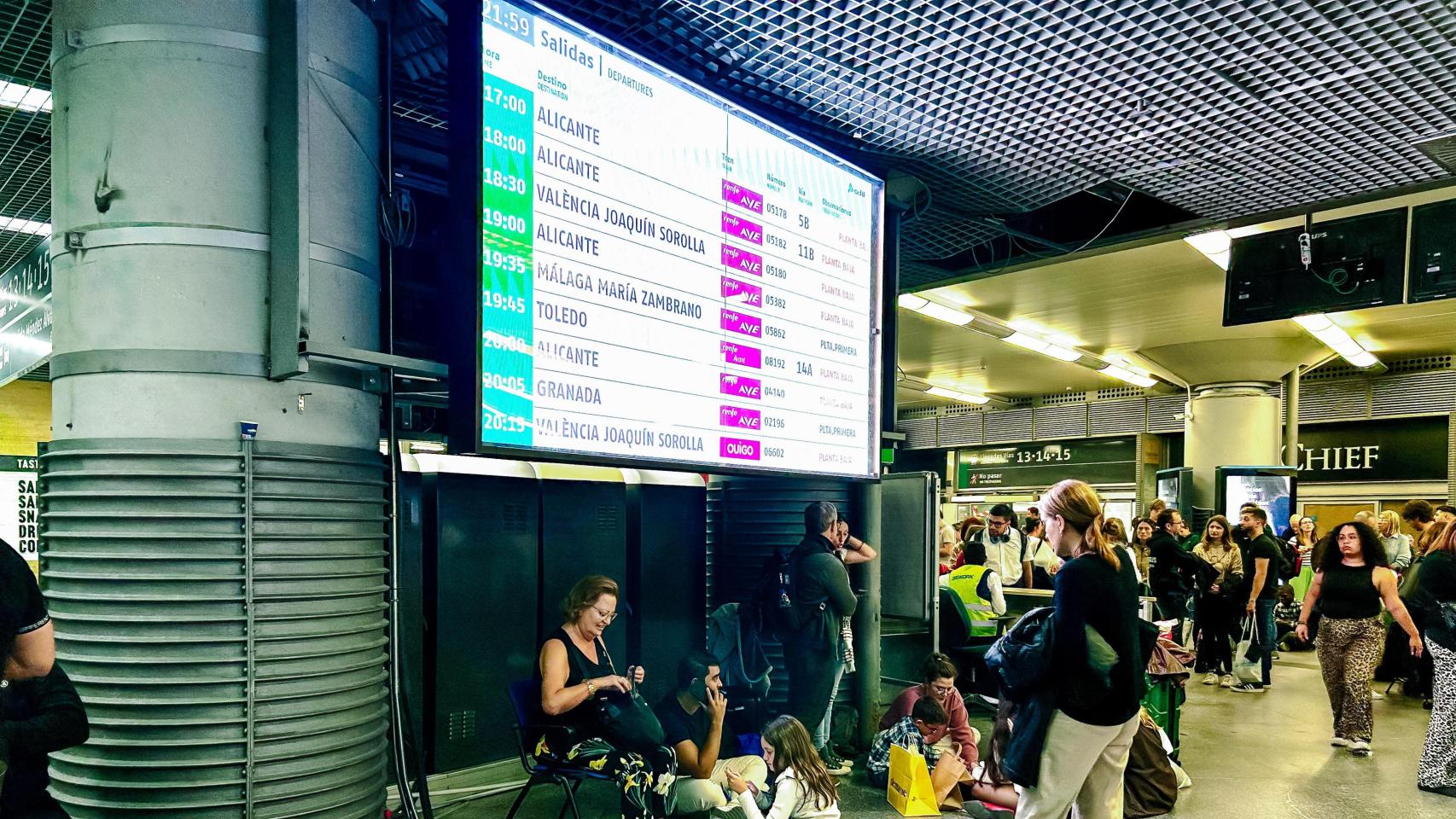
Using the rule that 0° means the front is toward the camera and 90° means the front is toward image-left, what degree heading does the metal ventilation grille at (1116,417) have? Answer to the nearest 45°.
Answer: approximately 0°

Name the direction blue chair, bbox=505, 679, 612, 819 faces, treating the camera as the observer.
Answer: facing to the right of the viewer

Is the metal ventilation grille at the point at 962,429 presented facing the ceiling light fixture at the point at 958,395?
yes

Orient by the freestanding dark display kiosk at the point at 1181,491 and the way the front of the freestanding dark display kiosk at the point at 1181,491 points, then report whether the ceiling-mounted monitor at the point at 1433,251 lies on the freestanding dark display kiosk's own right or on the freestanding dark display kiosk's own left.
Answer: on the freestanding dark display kiosk's own left

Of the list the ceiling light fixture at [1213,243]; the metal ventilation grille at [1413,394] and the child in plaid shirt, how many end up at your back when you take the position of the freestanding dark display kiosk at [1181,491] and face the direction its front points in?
1

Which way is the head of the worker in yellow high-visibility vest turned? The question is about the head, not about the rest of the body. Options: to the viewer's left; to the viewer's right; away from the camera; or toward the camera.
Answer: away from the camera

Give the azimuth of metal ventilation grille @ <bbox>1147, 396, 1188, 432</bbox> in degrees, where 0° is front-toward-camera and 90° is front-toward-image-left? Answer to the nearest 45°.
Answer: approximately 0°
